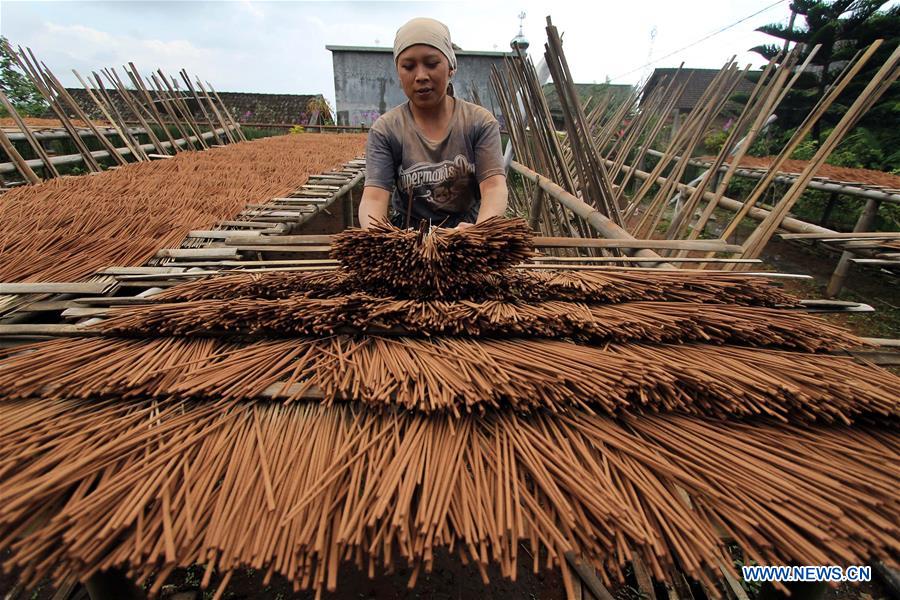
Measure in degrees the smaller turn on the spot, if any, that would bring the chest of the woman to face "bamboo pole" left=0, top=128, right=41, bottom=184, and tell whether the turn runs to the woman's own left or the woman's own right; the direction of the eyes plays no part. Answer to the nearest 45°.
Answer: approximately 135° to the woman's own right

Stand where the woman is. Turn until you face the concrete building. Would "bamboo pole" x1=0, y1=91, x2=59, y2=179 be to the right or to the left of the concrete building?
left

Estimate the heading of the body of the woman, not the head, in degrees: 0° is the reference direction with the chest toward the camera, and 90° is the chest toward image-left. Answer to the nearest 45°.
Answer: approximately 0°

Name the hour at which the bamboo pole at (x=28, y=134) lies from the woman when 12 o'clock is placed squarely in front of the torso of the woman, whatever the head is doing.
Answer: The bamboo pole is roughly at 4 o'clock from the woman.

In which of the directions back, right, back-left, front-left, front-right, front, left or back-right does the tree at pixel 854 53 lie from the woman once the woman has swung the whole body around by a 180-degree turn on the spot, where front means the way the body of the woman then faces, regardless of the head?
front-right

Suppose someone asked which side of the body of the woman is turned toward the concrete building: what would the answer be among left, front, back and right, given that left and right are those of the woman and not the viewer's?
back
